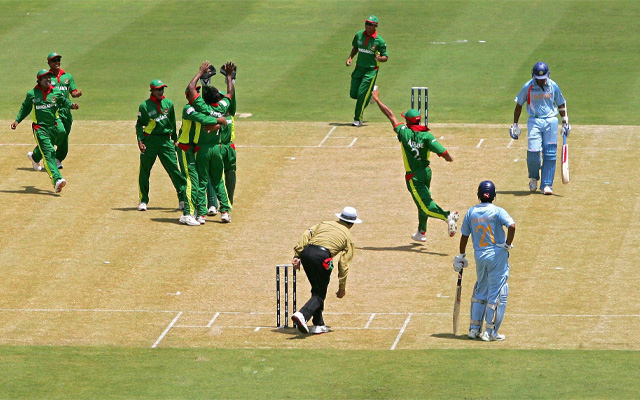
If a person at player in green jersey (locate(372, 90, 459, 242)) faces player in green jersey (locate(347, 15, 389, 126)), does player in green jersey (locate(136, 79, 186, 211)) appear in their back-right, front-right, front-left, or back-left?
front-left

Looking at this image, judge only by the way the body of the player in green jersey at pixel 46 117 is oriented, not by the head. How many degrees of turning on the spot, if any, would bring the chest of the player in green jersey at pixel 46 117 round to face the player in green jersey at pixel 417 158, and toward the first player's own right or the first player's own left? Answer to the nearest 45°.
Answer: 0° — they already face them

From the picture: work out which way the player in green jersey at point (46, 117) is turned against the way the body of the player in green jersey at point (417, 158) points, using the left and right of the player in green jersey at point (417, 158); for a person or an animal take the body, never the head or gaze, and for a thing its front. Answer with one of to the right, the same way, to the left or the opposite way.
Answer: the opposite way

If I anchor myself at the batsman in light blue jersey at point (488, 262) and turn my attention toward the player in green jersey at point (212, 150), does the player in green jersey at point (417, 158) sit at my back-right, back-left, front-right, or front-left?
front-right

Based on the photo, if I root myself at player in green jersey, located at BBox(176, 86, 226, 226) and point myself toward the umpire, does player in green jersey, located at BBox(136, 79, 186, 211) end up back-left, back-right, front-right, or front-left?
back-right

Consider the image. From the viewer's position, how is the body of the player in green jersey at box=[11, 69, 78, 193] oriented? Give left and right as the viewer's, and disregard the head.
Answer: facing the viewer and to the right of the viewer

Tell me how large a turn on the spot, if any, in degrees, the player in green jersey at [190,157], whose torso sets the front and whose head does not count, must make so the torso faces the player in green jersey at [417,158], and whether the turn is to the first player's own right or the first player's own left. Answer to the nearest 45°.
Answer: approximately 45° to the first player's own right

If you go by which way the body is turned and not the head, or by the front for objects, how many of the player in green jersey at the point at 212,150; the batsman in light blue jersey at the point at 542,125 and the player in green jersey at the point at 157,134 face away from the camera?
1

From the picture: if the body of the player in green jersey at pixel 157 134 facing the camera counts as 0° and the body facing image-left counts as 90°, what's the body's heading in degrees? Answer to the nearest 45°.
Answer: approximately 315°

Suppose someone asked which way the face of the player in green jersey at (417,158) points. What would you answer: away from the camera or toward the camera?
away from the camera

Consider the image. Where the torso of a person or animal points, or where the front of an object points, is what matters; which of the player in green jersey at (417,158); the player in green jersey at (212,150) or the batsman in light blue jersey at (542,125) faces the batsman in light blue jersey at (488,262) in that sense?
the batsman in light blue jersey at (542,125)

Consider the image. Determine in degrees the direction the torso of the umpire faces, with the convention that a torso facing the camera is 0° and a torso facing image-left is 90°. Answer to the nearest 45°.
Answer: approximately 225°

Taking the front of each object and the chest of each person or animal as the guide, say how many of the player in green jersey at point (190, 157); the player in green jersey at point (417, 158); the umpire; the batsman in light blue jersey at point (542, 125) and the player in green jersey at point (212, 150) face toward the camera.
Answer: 1
